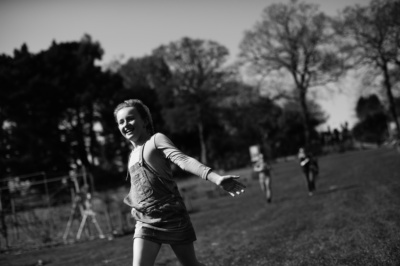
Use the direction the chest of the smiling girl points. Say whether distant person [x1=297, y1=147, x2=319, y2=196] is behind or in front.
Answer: behind

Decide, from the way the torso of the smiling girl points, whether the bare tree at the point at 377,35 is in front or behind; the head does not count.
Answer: behind

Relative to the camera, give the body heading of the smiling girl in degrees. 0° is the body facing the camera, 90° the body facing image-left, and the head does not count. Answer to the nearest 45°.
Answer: approximately 45°
